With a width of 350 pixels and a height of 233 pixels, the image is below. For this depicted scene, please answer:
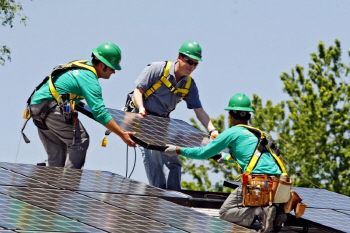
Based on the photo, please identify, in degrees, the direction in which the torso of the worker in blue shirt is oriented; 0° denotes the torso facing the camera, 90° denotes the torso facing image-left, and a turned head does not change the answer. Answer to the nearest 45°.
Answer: approximately 315°

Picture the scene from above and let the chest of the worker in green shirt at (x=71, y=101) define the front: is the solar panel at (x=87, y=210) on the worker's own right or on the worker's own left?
on the worker's own right

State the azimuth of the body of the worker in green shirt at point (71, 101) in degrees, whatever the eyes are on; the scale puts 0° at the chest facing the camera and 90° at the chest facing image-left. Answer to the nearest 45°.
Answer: approximately 270°

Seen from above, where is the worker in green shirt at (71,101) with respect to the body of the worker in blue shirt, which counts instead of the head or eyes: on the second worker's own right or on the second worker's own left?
on the second worker's own right

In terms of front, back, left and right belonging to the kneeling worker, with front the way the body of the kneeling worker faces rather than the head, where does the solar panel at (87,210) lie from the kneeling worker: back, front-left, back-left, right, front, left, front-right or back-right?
left

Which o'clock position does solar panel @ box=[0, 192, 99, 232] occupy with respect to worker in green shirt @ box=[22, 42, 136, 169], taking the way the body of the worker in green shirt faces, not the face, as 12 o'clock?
The solar panel is roughly at 3 o'clock from the worker in green shirt.

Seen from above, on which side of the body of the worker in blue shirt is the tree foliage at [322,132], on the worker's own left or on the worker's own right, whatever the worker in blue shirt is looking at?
on the worker's own left

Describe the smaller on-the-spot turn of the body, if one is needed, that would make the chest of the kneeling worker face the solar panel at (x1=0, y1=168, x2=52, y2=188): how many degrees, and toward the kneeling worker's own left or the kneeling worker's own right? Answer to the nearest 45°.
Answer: approximately 45° to the kneeling worker's own left

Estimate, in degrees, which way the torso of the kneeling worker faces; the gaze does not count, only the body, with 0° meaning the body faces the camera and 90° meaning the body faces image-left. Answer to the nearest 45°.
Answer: approximately 135°

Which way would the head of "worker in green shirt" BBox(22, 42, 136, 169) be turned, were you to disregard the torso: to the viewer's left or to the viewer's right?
to the viewer's right

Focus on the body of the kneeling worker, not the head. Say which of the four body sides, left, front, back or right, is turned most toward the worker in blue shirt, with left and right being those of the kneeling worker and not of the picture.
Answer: front

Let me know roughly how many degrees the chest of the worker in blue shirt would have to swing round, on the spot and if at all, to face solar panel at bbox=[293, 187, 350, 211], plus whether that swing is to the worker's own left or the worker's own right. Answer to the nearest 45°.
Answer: approximately 45° to the worker's own left

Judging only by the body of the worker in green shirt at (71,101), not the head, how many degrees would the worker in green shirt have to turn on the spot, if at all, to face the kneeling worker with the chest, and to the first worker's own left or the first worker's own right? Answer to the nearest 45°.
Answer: approximately 45° to the first worker's own right
